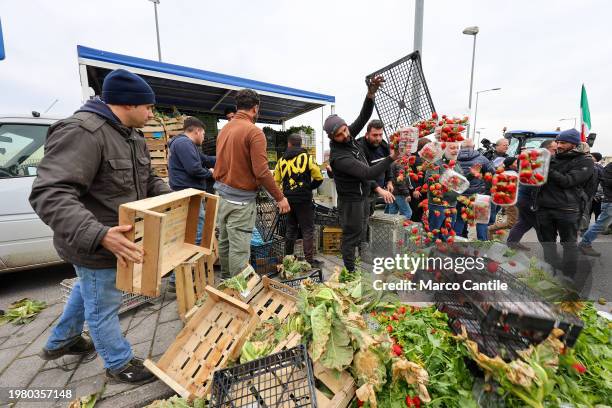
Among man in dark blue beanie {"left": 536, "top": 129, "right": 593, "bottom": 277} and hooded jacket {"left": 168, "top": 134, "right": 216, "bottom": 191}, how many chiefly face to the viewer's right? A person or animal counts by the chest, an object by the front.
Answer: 1

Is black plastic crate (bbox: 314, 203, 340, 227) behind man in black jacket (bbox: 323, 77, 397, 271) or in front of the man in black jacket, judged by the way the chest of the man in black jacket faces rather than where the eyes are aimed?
behind

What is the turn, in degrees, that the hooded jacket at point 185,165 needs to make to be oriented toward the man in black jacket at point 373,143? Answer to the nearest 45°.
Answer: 0° — it already faces them

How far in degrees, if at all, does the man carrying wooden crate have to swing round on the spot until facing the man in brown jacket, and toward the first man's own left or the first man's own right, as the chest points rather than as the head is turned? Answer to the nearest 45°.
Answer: approximately 90° to the first man's own left

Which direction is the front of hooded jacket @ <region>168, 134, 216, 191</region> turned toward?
to the viewer's right

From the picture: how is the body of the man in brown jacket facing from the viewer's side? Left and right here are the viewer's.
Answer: facing away from the viewer and to the right of the viewer

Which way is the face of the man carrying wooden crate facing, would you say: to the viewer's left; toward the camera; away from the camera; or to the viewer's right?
to the viewer's right

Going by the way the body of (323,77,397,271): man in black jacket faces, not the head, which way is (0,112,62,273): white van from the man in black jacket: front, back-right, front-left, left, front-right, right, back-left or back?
back-right

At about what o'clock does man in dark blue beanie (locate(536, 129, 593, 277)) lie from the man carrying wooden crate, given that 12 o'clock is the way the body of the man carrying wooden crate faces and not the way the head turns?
The man in dark blue beanie is roughly at 11 o'clock from the man carrying wooden crate.
